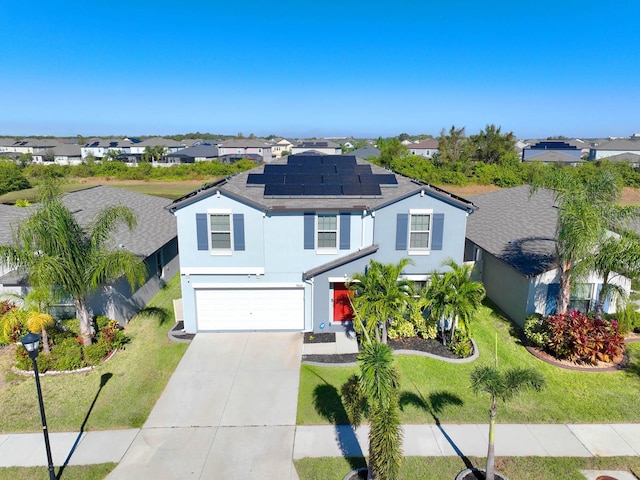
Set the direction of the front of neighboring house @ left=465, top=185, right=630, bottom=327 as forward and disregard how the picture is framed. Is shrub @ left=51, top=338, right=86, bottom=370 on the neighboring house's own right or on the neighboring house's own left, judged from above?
on the neighboring house's own right

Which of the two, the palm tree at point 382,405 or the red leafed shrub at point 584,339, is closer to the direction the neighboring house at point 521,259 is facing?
the red leafed shrub

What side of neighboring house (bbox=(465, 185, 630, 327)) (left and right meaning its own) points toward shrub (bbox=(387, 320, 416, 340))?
right

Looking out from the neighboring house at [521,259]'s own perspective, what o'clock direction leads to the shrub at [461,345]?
The shrub is roughly at 2 o'clock from the neighboring house.

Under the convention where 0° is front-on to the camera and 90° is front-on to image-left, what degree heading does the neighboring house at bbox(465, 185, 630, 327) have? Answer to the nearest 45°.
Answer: approximately 315°

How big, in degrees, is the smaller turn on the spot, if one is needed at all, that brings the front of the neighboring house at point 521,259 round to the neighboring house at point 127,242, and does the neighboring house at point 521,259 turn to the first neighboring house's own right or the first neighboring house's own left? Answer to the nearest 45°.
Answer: approximately 135° to the first neighboring house's own right

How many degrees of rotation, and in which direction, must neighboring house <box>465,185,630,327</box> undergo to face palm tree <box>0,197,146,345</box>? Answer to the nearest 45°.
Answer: approximately 90° to its right

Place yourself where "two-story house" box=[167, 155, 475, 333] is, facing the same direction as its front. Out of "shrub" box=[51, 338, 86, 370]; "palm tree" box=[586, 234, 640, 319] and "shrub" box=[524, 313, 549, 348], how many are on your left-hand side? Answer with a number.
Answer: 2

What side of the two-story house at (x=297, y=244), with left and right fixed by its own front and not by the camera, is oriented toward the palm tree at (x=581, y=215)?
left
